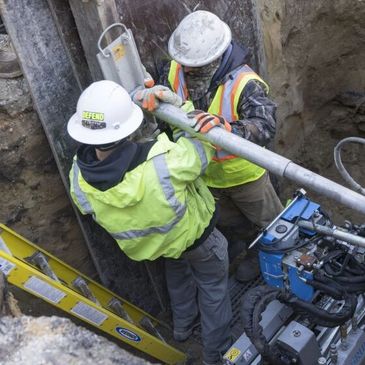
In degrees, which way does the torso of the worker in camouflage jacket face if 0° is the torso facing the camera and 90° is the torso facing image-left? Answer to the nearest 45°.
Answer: approximately 45°

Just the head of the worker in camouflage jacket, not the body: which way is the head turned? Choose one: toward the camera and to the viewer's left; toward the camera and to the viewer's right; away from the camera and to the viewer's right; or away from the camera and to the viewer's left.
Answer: toward the camera and to the viewer's left

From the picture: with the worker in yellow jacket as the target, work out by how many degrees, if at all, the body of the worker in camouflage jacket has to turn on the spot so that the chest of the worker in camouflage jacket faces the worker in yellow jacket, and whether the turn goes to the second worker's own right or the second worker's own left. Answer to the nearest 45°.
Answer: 0° — they already face them
